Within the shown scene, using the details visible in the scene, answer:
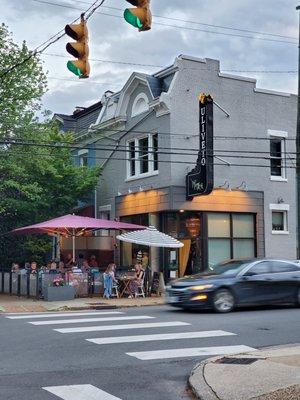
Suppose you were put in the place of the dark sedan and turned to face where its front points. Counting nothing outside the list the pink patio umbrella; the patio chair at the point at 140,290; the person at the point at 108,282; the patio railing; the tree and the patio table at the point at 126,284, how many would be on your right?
6

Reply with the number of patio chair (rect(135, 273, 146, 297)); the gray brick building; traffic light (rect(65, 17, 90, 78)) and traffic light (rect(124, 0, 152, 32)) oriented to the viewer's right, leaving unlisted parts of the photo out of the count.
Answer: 0

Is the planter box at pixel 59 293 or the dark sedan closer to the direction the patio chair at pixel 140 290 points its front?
the planter box

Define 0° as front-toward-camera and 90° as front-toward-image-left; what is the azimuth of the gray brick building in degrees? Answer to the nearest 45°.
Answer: approximately 45°

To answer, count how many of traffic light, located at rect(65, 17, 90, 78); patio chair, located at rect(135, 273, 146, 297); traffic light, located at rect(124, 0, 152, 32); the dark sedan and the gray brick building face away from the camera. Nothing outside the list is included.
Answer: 0

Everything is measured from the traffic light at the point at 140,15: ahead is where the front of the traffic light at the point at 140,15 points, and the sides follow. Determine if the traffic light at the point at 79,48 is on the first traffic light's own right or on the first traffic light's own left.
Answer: on the first traffic light's own right

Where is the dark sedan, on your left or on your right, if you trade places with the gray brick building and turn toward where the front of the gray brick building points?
on your left

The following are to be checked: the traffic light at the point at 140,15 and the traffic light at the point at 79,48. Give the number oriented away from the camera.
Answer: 0

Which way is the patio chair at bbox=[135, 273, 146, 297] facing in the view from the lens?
facing to the left of the viewer

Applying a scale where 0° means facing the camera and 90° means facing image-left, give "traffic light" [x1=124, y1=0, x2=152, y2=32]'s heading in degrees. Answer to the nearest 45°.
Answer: approximately 45°

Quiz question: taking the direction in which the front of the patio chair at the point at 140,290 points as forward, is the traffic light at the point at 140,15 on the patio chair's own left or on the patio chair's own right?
on the patio chair's own left

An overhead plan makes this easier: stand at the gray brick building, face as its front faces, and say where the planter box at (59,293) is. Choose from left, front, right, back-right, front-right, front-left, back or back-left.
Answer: front

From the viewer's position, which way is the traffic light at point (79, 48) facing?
facing the viewer and to the left of the viewer

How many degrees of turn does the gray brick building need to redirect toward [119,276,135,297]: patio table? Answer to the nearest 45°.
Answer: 0° — it already faces it

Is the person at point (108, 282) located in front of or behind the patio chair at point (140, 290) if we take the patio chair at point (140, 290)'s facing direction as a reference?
in front
